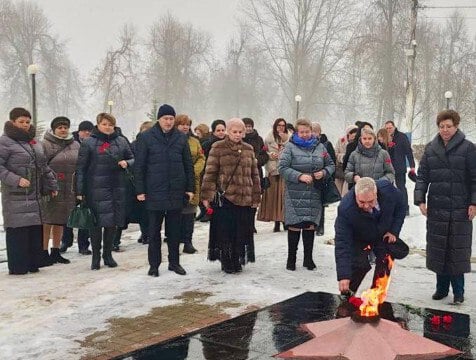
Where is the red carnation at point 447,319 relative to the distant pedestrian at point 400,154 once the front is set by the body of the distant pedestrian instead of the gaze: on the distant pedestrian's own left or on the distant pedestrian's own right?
on the distant pedestrian's own left

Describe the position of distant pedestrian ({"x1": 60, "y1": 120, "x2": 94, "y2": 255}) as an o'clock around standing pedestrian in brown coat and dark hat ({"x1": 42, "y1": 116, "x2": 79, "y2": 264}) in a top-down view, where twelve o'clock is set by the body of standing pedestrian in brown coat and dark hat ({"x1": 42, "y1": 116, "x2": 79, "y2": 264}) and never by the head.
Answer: distant pedestrian ({"x1": 60, "y1": 120, "x2": 94, "y2": 255}) is roughly at 8 o'clock from standing pedestrian in brown coat and dark hat ({"x1": 42, "y1": 116, "x2": 79, "y2": 264}).

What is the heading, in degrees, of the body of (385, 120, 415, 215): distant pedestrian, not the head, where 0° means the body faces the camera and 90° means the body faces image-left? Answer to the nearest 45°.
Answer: approximately 45°

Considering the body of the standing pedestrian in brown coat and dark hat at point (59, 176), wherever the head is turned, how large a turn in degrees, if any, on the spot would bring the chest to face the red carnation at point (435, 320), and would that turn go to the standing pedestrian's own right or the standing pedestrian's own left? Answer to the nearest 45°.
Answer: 0° — they already face it

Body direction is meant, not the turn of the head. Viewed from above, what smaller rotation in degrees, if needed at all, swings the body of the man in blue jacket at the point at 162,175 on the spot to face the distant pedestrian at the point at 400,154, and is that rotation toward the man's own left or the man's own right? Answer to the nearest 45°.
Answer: approximately 135° to the man's own left

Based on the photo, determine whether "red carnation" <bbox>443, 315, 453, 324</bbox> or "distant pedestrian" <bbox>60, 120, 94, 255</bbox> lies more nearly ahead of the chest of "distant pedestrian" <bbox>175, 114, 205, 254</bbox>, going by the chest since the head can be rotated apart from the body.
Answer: the red carnation

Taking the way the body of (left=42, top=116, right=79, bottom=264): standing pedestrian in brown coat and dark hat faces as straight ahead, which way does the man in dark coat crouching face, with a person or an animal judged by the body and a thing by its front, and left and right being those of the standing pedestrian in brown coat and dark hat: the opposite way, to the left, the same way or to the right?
to the right
